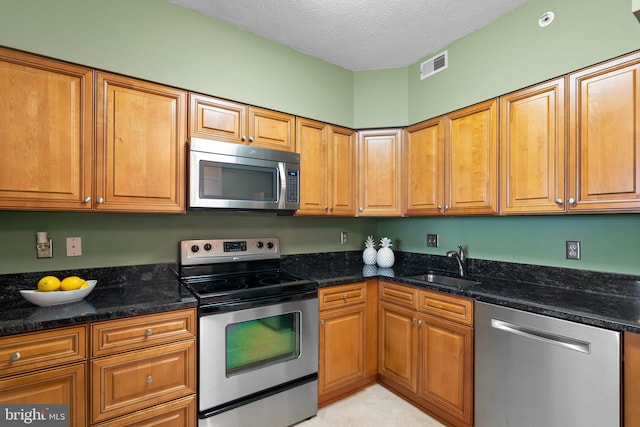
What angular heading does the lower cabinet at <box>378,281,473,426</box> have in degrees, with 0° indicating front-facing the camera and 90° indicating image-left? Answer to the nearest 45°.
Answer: approximately 45°

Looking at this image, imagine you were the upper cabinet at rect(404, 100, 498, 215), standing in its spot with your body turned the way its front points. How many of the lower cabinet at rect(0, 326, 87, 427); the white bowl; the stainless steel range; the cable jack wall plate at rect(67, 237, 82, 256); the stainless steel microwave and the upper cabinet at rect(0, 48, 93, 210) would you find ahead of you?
6

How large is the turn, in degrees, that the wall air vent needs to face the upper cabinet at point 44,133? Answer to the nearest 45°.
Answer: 0° — it already faces it

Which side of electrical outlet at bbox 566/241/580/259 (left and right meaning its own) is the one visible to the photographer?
front

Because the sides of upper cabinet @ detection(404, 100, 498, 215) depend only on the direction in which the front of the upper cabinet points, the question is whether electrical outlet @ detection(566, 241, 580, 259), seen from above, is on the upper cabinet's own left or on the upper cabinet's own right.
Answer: on the upper cabinet's own left

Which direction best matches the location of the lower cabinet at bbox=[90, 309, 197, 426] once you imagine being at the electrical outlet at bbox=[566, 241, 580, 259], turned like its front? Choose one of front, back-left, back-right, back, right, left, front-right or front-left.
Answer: front-right

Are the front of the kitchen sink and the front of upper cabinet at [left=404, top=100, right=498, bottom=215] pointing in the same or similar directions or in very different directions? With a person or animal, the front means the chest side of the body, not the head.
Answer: same or similar directions

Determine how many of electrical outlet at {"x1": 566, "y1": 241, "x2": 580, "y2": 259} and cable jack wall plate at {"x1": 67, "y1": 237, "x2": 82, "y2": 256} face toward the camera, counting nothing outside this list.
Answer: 2

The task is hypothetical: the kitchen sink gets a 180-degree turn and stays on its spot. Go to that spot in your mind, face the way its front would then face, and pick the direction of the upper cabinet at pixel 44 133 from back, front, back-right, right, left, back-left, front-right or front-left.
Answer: back

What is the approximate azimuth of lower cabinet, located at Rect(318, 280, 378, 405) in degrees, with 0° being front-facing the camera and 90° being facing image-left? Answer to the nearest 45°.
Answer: approximately 315°

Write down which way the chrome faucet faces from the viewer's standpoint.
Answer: facing the viewer and to the left of the viewer

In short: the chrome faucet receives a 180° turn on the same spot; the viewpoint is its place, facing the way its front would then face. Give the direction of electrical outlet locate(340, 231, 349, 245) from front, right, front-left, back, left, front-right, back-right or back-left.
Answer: back-left

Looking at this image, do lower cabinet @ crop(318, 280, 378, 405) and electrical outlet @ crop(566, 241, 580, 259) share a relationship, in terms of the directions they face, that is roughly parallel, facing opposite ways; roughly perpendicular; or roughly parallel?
roughly perpendicular

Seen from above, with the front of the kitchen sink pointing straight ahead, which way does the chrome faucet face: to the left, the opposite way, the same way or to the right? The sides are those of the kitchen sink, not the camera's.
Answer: the same way

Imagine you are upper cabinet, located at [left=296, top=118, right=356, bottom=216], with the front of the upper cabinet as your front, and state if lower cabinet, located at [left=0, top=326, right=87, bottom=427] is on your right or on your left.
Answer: on your right
